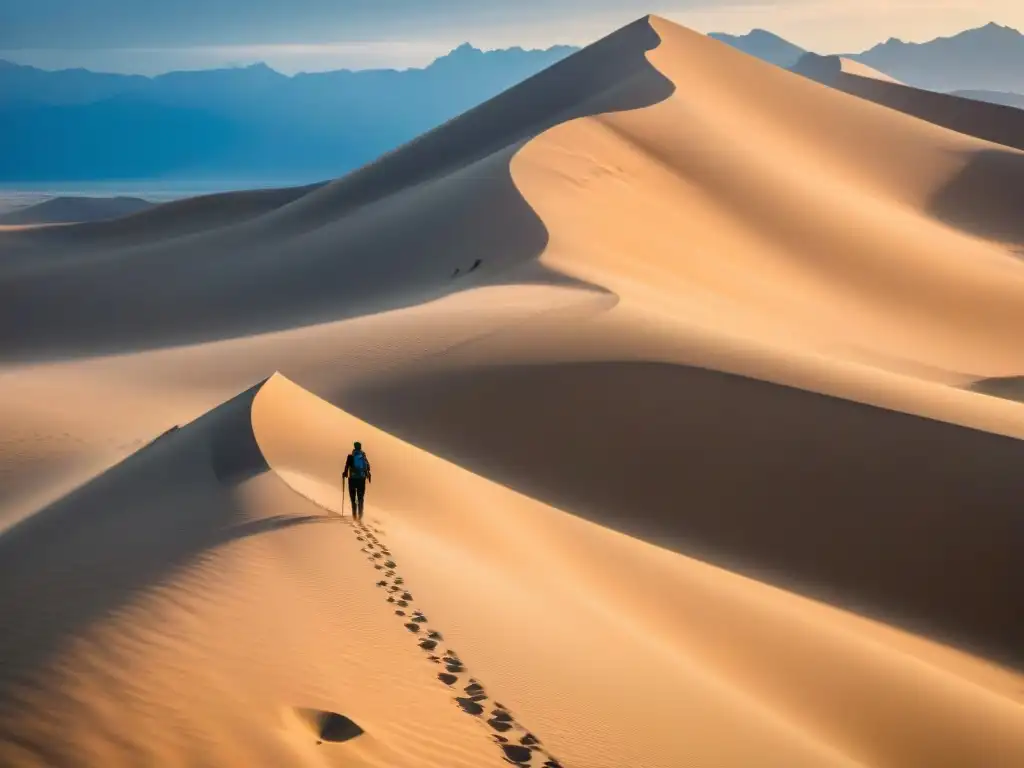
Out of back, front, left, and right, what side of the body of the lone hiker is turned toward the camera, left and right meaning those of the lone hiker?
back
